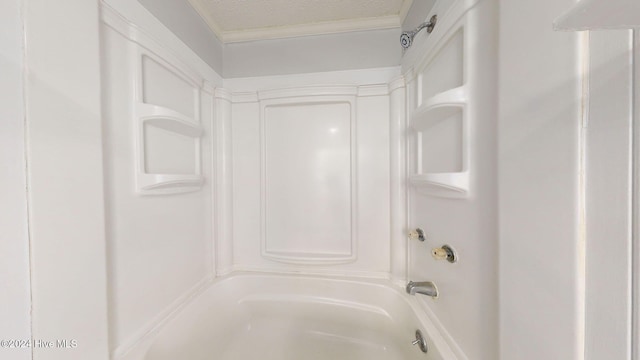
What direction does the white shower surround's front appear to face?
toward the camera
